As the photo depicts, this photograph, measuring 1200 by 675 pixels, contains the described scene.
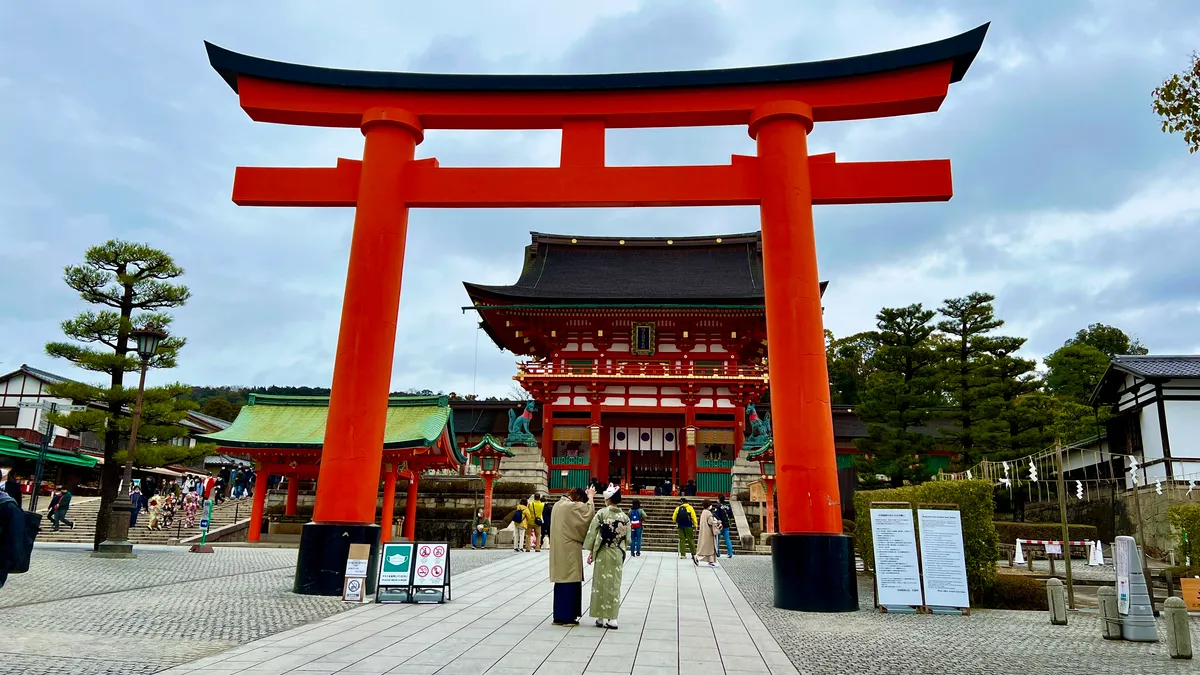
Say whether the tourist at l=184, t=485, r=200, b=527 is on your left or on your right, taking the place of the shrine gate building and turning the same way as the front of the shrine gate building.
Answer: on your right

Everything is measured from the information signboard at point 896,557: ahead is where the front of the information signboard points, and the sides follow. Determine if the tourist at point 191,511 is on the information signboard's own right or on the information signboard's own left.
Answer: on the information signboard's own right

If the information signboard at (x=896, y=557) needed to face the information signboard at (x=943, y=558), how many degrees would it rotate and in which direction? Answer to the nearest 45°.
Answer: approximately 90° to its left

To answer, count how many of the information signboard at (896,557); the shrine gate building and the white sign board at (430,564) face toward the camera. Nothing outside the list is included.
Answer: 3

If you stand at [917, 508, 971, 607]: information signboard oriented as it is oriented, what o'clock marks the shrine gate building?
The shrine gate building is roughly at 5 o'clock from the information signboard.

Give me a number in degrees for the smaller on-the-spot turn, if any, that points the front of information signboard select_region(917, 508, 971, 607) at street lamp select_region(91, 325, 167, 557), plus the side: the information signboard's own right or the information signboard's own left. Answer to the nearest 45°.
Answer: approximately 90° to the information signboard's own right

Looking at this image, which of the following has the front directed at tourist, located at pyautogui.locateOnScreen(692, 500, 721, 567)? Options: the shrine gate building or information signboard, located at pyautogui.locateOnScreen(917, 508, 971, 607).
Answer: the shrine gate building

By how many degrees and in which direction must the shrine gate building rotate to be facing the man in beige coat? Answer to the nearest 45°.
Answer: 0° — it already faces them

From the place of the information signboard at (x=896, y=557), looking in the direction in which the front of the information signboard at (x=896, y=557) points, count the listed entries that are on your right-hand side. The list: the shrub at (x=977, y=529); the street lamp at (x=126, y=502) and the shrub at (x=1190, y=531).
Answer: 1

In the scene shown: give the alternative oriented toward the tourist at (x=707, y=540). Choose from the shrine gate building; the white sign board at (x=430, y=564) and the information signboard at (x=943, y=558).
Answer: the shrine gate building

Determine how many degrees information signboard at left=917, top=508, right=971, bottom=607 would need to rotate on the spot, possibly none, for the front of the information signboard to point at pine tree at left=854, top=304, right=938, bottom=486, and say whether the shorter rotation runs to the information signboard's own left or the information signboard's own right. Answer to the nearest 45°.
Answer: approximately 180°

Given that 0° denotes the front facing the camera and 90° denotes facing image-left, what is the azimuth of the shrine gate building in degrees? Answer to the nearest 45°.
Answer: approximately 0°
